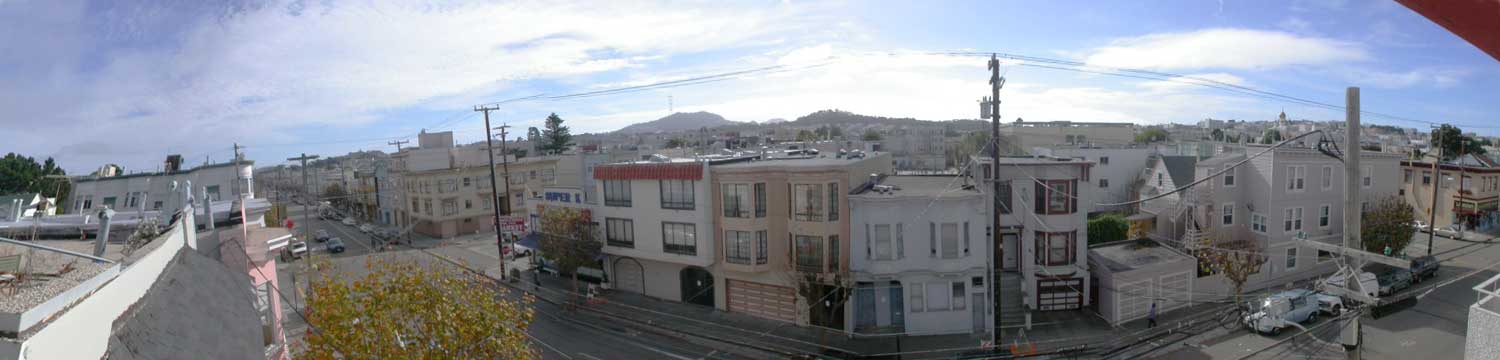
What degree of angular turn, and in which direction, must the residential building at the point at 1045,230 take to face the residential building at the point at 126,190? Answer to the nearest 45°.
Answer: approximately 45° to its right

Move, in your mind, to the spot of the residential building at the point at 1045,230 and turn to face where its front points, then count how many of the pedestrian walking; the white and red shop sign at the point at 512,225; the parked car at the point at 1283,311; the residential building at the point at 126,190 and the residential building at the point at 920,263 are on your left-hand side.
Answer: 2

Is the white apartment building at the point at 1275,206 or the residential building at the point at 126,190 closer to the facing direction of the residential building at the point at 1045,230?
the residential building

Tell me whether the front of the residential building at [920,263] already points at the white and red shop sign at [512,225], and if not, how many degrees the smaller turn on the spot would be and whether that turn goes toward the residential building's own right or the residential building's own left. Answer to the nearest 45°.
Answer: approximately 90° to the residential building's own right

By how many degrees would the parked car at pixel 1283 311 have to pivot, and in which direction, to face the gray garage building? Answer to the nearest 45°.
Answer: approximately 45° to its right

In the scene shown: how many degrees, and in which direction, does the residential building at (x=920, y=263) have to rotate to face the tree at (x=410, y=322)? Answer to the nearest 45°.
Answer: approximately 45° to its right

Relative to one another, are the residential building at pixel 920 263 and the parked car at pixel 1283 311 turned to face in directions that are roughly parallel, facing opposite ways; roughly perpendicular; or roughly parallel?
roughly perpendicular

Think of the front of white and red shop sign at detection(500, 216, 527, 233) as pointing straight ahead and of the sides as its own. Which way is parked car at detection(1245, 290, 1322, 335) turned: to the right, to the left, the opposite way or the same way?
to the right
